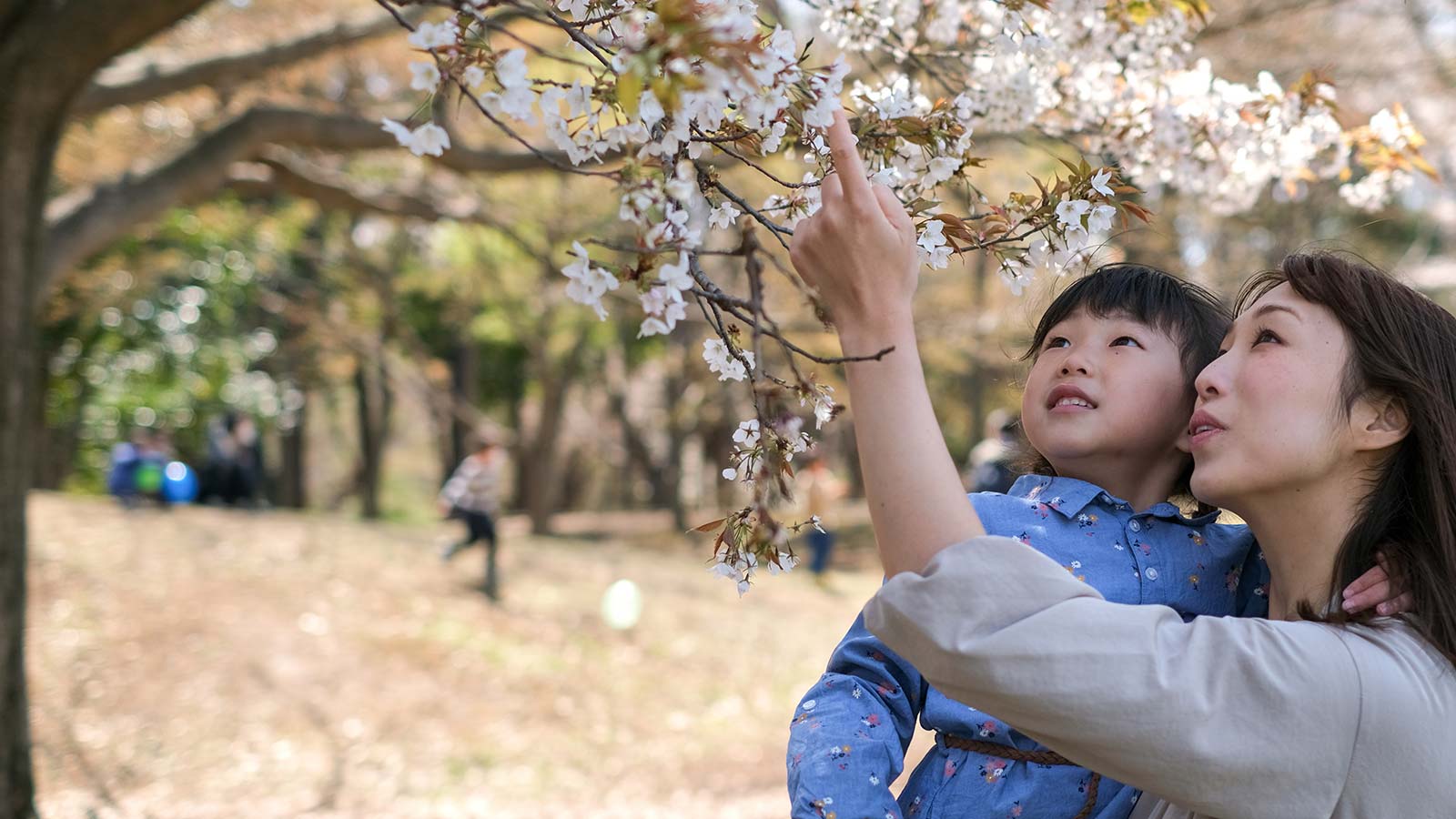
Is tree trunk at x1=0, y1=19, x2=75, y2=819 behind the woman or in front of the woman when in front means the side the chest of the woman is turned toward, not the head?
in front

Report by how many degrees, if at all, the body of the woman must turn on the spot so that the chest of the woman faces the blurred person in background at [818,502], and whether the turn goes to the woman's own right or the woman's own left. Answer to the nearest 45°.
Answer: approximately 90° to the woman's own right

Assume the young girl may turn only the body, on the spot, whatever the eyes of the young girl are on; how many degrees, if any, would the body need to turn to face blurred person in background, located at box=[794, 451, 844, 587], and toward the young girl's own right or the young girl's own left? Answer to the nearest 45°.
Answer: approximately 180°

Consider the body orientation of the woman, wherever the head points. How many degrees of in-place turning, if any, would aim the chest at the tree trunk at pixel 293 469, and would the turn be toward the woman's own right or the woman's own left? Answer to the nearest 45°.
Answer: approximately 45° to the woman's own right

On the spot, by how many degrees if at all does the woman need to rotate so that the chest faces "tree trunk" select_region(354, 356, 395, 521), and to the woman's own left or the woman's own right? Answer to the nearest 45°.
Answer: approximately 45° to the woman's own right

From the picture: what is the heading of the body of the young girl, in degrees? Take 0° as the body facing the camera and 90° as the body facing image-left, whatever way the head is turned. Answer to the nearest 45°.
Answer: approximately 0°

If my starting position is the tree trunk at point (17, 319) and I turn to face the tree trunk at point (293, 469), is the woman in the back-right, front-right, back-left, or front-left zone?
back-right

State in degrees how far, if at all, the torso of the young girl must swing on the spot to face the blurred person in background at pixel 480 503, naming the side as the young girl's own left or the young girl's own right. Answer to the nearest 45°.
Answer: approximately 135° to the young girl's own right

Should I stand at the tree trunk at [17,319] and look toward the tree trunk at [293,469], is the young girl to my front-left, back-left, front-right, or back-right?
back-right

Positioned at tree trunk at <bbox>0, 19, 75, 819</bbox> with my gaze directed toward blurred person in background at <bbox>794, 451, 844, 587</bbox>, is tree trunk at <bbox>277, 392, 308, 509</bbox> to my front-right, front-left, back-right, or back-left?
front-left

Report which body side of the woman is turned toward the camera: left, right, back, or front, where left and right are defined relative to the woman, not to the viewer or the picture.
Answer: left

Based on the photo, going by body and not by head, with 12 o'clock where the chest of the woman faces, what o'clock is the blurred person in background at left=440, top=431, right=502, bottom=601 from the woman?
The blurred person in background is roughly at 2 o'clock from the woman.
